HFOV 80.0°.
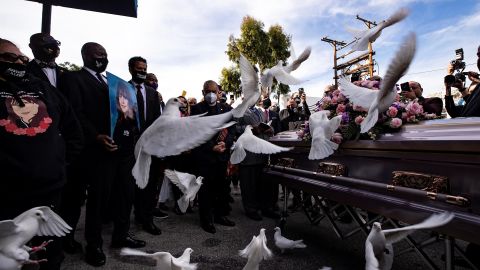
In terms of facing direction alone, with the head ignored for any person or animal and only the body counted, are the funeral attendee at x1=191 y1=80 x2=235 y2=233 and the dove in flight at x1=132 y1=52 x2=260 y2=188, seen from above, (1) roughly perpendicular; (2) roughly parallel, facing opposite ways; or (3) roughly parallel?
roughly perpendicular

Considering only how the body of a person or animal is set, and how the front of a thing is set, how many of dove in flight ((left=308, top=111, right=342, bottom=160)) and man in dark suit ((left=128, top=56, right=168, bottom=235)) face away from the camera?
1

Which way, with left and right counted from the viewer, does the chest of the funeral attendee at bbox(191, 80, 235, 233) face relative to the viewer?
facing the viewer and to the right of the viewer

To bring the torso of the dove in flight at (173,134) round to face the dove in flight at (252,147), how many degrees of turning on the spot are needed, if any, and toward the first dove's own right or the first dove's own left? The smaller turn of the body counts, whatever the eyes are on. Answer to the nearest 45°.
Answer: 0° — it already faces it

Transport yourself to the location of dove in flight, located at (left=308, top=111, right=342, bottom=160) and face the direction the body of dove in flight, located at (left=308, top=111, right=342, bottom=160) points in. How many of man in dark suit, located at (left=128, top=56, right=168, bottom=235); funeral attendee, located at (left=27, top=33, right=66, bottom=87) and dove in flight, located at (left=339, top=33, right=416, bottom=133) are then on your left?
2

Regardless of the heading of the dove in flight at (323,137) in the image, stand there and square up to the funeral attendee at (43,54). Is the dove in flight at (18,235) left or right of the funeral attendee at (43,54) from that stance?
left

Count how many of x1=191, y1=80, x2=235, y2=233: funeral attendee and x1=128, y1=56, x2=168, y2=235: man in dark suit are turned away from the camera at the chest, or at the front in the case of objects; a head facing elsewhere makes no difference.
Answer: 0

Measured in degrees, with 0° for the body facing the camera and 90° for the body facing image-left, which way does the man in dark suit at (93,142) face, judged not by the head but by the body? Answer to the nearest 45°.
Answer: approximately 315°

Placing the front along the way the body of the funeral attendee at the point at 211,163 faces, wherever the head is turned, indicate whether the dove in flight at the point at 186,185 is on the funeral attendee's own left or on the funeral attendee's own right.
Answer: on the funeral attendee's own right

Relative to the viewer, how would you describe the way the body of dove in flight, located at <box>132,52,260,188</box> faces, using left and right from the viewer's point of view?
facing away from the viewer and to the right of the viewer

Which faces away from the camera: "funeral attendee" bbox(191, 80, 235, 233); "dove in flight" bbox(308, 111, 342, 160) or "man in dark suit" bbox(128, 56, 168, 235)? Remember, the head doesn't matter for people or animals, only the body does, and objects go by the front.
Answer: the dove in flight
